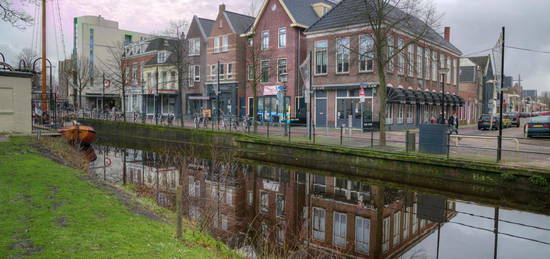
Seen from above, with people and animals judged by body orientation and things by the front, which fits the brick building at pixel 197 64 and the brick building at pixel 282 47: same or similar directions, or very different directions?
same or similar directions

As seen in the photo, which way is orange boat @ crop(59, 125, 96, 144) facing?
to the viewer's left

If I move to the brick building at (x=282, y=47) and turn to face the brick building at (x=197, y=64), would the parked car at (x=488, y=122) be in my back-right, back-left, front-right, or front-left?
back-right

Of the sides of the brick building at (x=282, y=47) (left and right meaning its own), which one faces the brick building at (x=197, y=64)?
right

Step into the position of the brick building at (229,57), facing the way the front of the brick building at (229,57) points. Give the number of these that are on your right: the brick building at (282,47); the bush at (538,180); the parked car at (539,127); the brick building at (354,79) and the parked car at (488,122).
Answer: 0

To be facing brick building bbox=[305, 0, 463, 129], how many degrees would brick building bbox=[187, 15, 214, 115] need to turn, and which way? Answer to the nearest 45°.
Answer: approximately 90° to its left

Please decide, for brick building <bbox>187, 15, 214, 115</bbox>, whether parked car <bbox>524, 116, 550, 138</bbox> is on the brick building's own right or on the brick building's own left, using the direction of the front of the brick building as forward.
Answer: on the brick building's own left

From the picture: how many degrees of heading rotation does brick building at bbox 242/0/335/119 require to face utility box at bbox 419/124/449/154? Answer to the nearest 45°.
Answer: approximately 45° to its left

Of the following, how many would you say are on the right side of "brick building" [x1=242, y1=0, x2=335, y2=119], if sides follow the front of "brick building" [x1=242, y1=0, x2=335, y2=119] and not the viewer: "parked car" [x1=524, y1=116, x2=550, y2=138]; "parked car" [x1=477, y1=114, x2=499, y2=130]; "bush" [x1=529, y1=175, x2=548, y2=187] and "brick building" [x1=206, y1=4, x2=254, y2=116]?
1

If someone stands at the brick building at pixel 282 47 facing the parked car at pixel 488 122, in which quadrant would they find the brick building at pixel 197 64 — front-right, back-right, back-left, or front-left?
back-left

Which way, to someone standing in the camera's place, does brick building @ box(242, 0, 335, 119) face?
facing the viewer and to the left of the viewer

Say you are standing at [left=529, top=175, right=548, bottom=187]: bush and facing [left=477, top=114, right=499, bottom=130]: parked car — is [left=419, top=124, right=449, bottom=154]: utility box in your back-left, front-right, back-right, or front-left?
front-left

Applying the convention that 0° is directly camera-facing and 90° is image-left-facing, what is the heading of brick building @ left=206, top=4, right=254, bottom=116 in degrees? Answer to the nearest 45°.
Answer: approximately 45°

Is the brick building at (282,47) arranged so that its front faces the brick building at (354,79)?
no

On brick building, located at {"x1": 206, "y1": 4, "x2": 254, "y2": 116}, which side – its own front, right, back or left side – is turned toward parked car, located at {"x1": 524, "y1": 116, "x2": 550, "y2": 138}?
left

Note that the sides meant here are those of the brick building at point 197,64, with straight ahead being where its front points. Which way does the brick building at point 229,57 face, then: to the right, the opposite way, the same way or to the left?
the same way

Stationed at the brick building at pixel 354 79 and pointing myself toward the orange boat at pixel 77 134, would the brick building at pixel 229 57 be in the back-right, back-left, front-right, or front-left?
front-right

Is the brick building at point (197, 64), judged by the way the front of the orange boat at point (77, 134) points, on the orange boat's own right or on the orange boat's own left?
on the orange boat's own right

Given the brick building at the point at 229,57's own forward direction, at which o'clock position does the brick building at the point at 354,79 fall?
the brick building at the point at 354,79 is roughly at 9 o'clock from the brick building at the point at 229,57.
